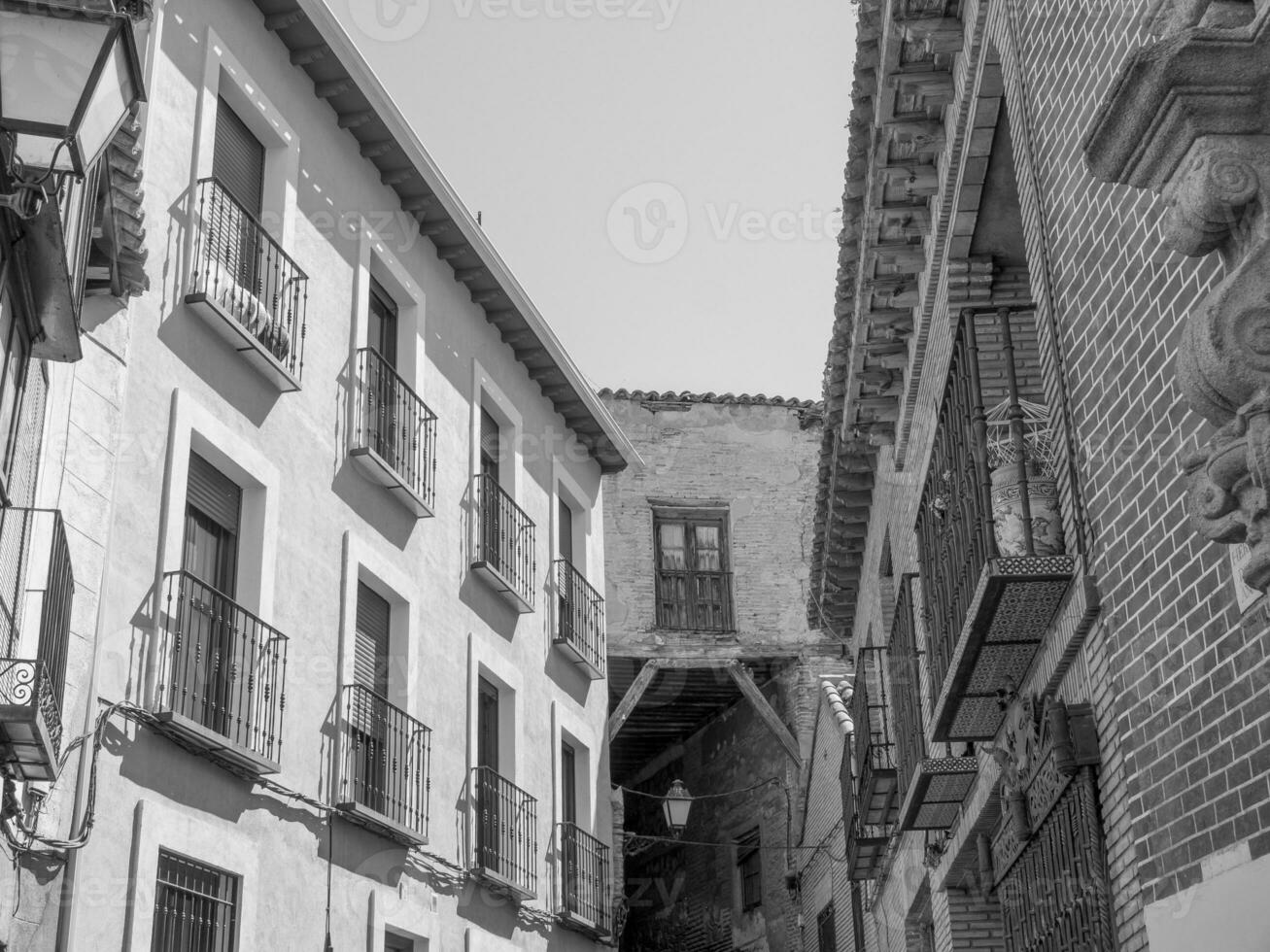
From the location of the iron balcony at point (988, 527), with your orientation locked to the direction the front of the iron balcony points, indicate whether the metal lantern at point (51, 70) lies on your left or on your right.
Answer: on your left

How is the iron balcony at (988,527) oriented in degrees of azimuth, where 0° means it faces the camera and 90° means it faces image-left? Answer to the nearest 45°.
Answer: approximately 90°
